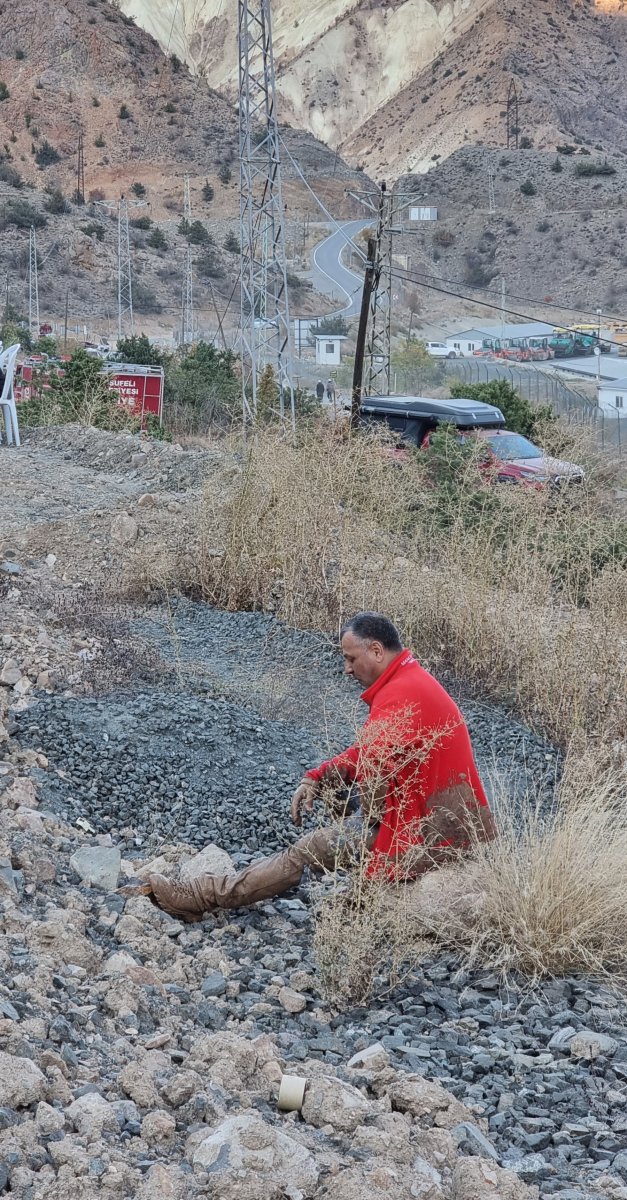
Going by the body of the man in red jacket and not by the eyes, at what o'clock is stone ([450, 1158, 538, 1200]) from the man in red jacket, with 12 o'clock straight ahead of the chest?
The stone is roughly at 9 o'clock from the man in red jacket.

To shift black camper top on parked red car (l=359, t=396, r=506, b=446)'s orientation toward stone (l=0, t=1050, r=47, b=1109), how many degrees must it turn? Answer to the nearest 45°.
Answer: approximately 45° to its right

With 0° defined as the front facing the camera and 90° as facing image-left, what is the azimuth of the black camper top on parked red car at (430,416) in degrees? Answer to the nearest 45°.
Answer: approximately 315°

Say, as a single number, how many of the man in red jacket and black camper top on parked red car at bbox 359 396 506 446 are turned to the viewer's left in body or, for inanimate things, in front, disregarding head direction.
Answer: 1

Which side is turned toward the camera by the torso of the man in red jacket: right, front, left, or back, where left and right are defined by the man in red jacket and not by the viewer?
left

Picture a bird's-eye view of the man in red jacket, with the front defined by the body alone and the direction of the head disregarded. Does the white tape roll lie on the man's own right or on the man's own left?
on the man's own left

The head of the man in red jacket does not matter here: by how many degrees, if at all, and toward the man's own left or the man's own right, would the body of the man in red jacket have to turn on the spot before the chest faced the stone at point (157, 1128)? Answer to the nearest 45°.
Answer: approximately 90° to the man's own left

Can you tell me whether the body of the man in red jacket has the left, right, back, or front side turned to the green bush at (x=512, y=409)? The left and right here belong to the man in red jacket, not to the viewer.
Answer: right

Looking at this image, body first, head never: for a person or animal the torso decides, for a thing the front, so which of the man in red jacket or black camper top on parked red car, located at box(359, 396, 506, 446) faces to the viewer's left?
the man in red jacket

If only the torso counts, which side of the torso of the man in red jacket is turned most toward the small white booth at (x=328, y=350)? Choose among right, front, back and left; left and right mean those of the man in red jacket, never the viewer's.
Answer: right

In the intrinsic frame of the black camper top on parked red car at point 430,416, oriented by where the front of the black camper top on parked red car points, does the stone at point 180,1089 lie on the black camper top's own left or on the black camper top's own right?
on the black camper top's own right

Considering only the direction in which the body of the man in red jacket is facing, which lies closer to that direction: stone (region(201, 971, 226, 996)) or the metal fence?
the stone
